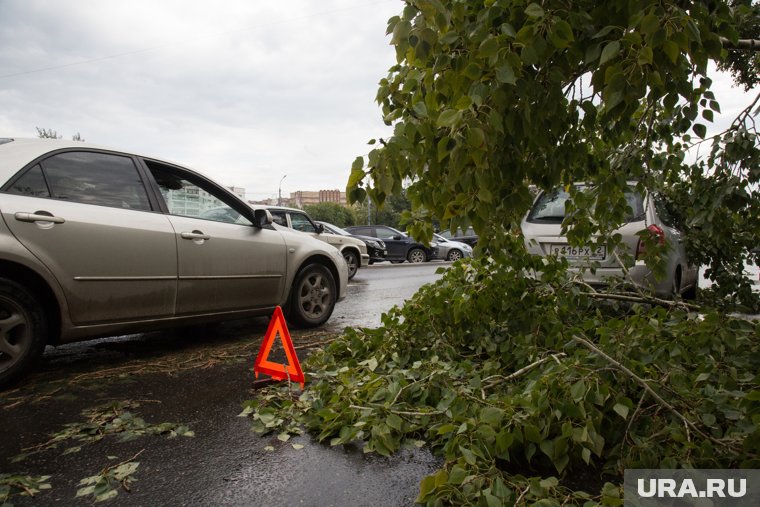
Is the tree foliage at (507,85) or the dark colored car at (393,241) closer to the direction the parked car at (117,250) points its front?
the dark colored car

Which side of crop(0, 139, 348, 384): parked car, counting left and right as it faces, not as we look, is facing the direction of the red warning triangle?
right

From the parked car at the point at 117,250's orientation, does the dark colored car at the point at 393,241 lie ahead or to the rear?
ahead

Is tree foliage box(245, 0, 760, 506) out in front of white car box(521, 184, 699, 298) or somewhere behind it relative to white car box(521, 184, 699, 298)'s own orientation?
behind

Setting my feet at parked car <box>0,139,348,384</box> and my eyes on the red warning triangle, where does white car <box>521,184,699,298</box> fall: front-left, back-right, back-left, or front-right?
front-left

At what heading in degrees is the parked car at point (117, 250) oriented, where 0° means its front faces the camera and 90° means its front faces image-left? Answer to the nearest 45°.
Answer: approximately 225°

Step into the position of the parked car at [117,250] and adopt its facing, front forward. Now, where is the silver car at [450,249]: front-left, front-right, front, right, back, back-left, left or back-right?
front

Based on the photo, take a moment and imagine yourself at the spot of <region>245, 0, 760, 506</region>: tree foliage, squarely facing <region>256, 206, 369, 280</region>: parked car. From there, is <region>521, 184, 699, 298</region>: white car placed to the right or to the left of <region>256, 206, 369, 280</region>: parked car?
right

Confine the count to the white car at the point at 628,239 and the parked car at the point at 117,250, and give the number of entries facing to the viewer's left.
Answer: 0

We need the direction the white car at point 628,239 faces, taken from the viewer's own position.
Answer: facing away from the viewer and to the right of the viewer

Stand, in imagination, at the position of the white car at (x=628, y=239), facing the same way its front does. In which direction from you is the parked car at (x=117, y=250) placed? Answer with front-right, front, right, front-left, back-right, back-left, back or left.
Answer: back

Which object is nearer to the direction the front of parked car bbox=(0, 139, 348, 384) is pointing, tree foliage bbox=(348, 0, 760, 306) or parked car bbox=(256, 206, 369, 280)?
the parked car

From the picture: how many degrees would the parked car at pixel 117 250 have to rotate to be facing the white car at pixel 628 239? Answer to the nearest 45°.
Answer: approximately 45° to its right
